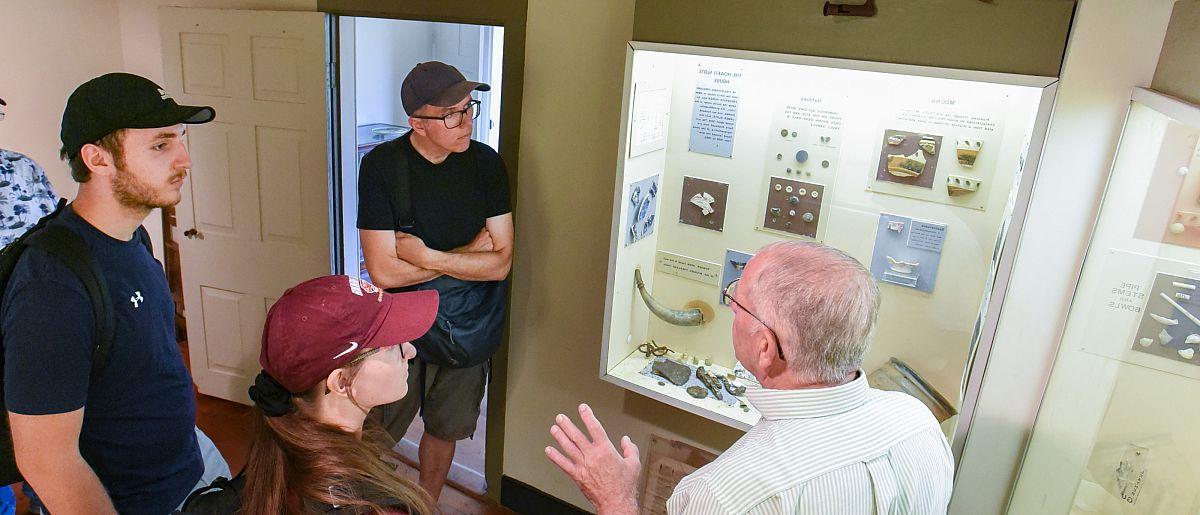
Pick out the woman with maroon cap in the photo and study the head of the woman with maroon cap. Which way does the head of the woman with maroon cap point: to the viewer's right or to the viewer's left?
to the viewer's right

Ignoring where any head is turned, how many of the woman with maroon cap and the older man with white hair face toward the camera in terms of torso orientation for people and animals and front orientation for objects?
0

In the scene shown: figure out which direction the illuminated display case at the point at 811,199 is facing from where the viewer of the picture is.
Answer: facing the viewer

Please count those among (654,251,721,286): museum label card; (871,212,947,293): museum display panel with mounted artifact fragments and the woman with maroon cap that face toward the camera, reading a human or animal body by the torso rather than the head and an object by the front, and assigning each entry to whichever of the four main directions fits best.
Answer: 2

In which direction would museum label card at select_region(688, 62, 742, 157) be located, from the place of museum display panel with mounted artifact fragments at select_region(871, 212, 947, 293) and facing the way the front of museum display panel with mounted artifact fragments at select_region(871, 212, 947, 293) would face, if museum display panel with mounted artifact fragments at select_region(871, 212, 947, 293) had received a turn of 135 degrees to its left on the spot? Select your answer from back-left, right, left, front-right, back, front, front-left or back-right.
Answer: back-left

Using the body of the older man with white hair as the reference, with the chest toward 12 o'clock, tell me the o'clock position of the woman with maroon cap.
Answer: The woman with maroon cap is roughly at 10 o'clock from the older man with white hair.

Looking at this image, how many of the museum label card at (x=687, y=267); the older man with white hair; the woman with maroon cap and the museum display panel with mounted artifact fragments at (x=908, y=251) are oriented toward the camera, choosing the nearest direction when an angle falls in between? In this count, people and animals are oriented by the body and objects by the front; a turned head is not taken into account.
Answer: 2

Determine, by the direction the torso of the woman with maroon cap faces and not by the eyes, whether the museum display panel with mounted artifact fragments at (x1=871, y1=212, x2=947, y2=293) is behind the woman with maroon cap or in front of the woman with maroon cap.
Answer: in front

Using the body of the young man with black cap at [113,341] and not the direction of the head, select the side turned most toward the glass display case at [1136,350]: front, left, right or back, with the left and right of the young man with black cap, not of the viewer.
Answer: front

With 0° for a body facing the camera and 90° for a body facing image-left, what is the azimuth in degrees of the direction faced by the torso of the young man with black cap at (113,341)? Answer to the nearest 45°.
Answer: approximately 315°

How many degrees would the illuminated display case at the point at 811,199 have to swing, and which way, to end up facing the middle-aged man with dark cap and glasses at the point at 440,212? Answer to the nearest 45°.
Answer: approximately 90° to its right

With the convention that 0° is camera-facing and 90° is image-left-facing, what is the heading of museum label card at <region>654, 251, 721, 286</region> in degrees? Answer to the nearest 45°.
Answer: approximately 0°

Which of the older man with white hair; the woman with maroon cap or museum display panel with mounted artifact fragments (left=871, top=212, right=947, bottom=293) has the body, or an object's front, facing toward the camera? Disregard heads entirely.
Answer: the museum display panel with mounted artifact fragments
